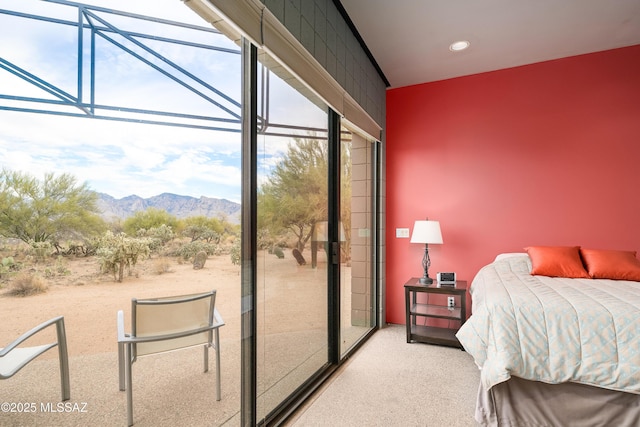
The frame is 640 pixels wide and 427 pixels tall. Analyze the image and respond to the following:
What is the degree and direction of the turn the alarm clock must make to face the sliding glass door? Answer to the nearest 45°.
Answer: approximately 45° to its right

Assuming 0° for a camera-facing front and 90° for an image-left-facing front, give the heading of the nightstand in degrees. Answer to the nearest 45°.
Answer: approximately 0°

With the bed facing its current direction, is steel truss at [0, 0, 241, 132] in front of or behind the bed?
in front

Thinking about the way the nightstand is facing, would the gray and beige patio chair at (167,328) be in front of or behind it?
in front

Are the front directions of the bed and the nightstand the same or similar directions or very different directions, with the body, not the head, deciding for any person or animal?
same or similar directions

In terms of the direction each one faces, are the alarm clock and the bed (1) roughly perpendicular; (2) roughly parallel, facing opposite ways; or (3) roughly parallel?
roughly parallel

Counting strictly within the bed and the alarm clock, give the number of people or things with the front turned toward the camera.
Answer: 2

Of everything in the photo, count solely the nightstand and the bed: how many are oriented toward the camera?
2

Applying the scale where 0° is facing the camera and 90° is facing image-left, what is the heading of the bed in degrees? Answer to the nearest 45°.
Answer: approximately 0°
